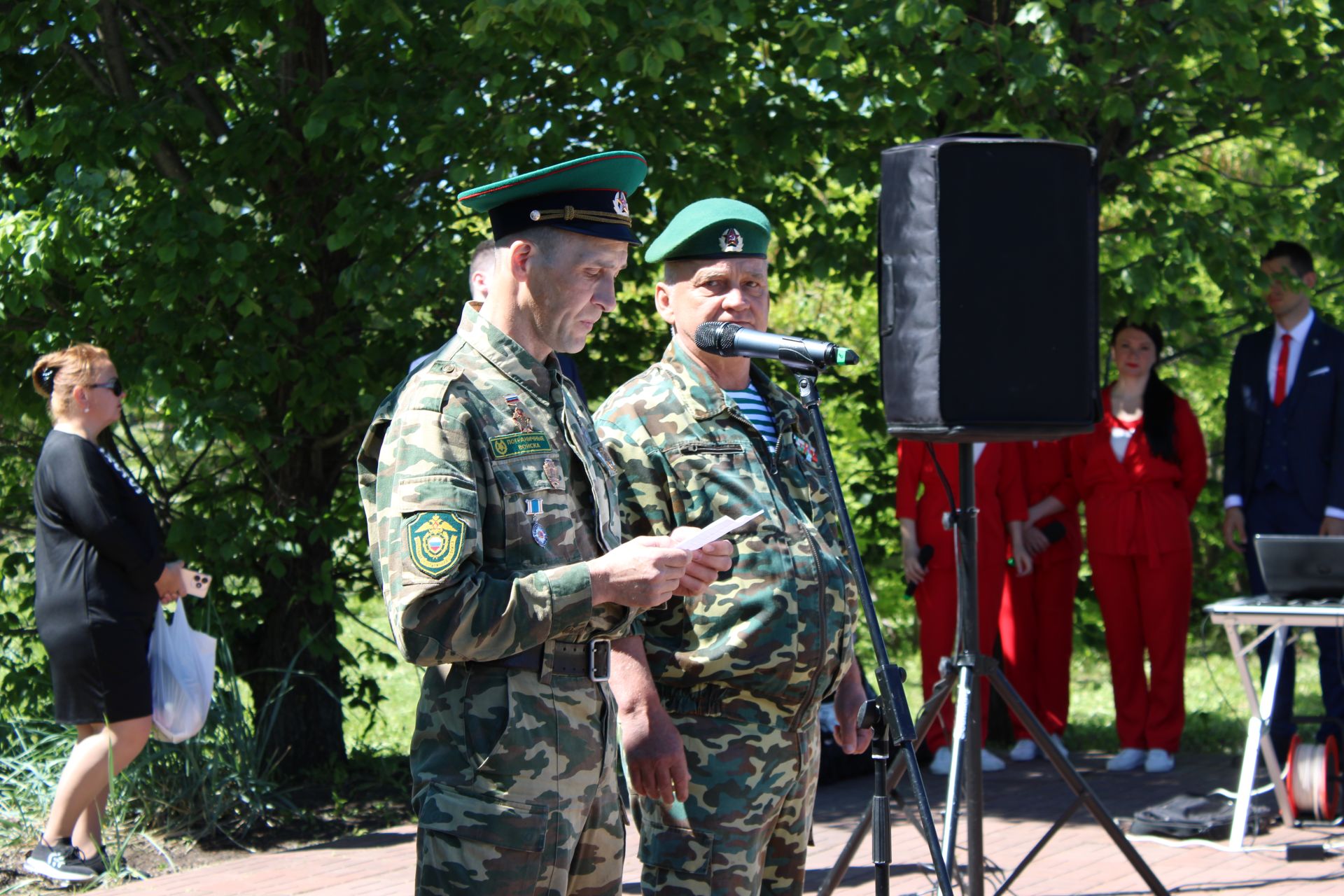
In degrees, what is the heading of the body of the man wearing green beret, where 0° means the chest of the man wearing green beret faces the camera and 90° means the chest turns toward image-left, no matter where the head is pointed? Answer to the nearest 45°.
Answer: approximately 315°

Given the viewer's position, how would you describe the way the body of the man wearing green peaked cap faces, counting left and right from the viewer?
facing the viewer and to the right of the viewer

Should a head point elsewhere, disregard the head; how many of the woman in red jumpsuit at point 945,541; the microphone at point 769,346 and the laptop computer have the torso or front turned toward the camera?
1

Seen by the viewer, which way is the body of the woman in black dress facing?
to the viewer's right

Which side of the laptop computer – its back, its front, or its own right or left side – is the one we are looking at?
back

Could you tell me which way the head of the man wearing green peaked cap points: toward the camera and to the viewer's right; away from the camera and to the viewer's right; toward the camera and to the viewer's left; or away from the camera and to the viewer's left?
toward the camera and to the viewer's right

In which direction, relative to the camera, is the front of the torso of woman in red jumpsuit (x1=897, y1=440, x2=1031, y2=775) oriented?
toward the camera

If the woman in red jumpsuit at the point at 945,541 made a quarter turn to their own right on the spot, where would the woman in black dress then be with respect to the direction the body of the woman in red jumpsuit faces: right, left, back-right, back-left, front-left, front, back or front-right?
front-left

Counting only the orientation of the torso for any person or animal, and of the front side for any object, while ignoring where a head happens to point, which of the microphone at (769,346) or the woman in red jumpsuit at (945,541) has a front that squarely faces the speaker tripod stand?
the woman in red jumpsuit

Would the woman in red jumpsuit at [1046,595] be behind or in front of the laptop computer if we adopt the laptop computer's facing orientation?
in front

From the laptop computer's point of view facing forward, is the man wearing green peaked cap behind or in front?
behind

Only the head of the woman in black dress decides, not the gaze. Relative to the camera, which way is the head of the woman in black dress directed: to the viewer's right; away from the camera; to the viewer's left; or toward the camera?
to the viewer's right

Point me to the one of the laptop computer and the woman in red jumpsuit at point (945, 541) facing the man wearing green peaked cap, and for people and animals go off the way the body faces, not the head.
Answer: the woman in red jumpsuit

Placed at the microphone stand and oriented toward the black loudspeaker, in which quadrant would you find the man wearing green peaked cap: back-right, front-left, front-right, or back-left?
back-left

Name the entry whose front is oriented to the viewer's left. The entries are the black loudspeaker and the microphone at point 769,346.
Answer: the microphone

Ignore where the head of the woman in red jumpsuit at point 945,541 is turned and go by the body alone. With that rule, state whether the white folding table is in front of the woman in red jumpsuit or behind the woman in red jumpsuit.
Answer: in front

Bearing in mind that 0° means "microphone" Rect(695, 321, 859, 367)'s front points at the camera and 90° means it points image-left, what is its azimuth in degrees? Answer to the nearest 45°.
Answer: approximately 90°
